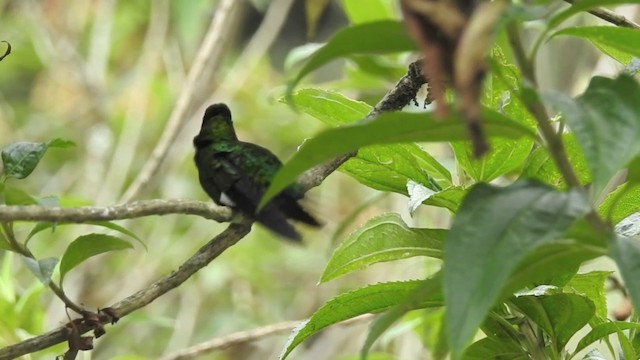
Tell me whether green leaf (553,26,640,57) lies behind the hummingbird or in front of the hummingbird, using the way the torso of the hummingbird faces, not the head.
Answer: behind

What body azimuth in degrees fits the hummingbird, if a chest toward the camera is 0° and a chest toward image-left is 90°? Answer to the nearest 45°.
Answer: approximately 135°

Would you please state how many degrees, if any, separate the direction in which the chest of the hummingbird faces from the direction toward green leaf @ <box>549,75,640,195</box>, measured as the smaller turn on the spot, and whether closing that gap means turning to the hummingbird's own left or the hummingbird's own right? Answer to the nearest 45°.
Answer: approximately 180°
